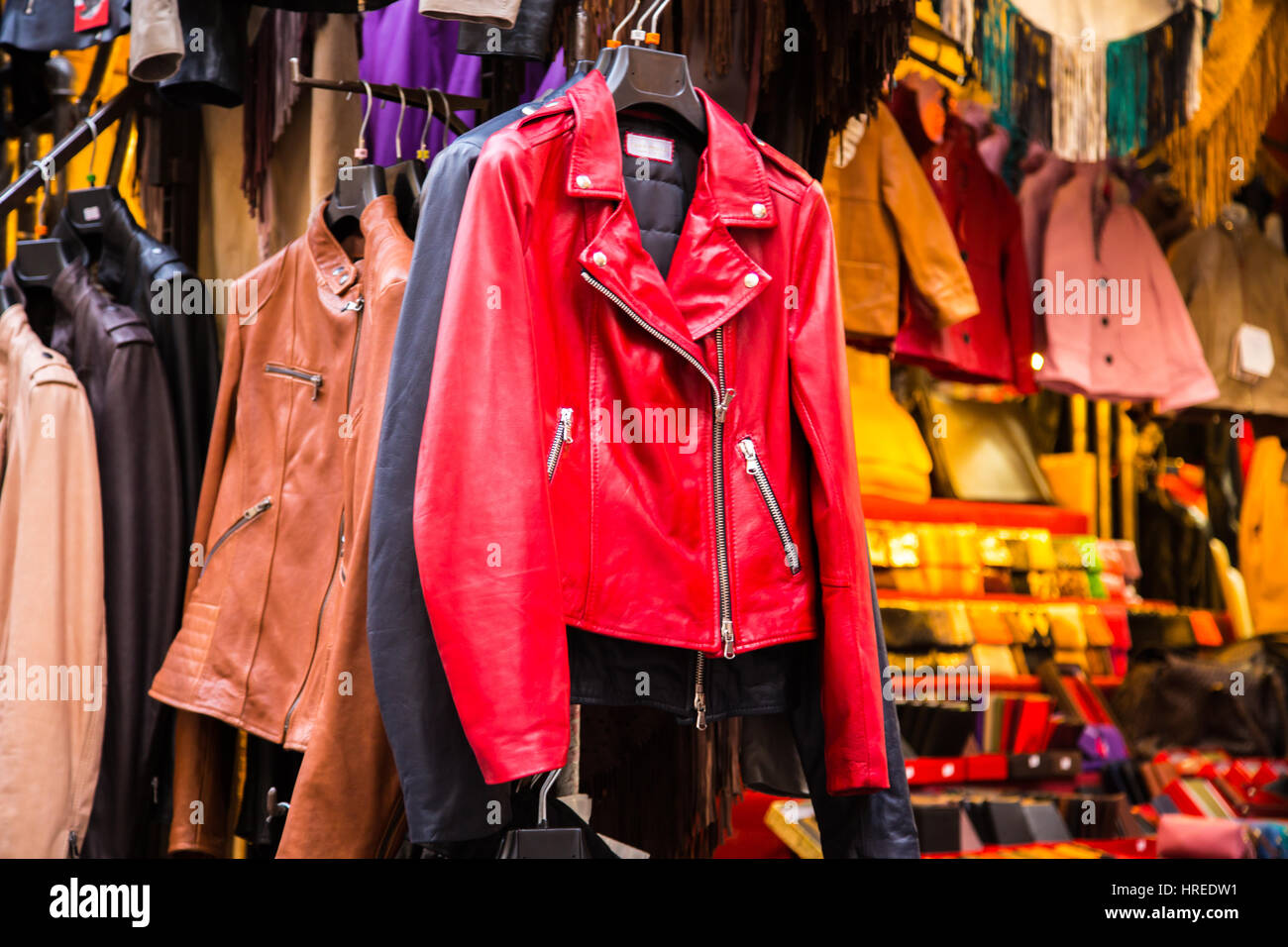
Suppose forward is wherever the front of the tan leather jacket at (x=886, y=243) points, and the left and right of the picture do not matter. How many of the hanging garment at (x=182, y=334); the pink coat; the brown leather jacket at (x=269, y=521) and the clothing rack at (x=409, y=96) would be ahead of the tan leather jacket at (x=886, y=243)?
3

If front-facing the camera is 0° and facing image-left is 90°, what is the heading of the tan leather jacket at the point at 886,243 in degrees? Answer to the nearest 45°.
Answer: approximately 45°

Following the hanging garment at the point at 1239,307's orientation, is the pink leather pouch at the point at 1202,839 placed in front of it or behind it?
in front

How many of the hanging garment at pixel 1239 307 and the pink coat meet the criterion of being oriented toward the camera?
2

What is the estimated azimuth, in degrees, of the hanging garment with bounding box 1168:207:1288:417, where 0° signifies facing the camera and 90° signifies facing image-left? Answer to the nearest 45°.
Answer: approximately 0°

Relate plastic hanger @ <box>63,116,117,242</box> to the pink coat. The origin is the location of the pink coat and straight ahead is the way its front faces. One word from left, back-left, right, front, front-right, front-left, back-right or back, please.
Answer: front-right

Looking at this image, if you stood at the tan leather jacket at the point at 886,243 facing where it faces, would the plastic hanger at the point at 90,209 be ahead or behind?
ahead

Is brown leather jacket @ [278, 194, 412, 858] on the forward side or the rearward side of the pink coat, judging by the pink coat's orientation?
on the forward side

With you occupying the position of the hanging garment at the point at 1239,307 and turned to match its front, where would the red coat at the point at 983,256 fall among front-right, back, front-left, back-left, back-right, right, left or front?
front-right
